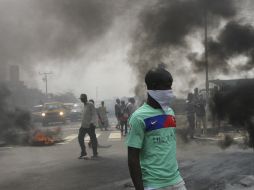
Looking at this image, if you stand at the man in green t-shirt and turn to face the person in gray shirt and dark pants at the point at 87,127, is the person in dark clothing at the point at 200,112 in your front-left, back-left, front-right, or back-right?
front-right

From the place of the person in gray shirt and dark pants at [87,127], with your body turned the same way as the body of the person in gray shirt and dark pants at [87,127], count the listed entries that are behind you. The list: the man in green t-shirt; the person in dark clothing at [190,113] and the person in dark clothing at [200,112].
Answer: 2

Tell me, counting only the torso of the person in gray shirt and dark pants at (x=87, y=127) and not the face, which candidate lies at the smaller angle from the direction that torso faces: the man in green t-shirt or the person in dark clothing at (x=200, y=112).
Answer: the man in green t-shirt

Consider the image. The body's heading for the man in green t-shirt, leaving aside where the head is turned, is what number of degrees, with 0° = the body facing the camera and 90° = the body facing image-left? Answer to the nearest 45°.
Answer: approximately 315°

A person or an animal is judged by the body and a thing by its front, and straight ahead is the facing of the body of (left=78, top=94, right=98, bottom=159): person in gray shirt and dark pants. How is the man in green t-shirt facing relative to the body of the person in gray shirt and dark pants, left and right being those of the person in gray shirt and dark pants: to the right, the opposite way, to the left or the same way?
to the left

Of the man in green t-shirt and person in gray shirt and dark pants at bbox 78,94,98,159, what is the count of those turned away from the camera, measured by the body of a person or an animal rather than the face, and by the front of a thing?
0

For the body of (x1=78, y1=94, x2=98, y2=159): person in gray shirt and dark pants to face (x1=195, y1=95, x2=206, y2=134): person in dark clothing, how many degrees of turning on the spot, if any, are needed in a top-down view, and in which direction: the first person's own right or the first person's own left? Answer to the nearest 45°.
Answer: approximately 180°

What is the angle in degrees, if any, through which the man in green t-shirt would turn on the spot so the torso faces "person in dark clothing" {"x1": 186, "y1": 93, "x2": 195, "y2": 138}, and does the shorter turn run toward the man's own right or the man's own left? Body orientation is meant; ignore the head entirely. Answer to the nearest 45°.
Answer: approximately 135° to the man's own left
